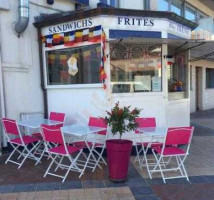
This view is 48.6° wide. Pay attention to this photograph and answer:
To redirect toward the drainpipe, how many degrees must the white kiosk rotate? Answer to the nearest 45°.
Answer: approximately 90° to its right

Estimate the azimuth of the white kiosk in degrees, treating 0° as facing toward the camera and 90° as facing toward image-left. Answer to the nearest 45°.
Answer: approximately 0°
